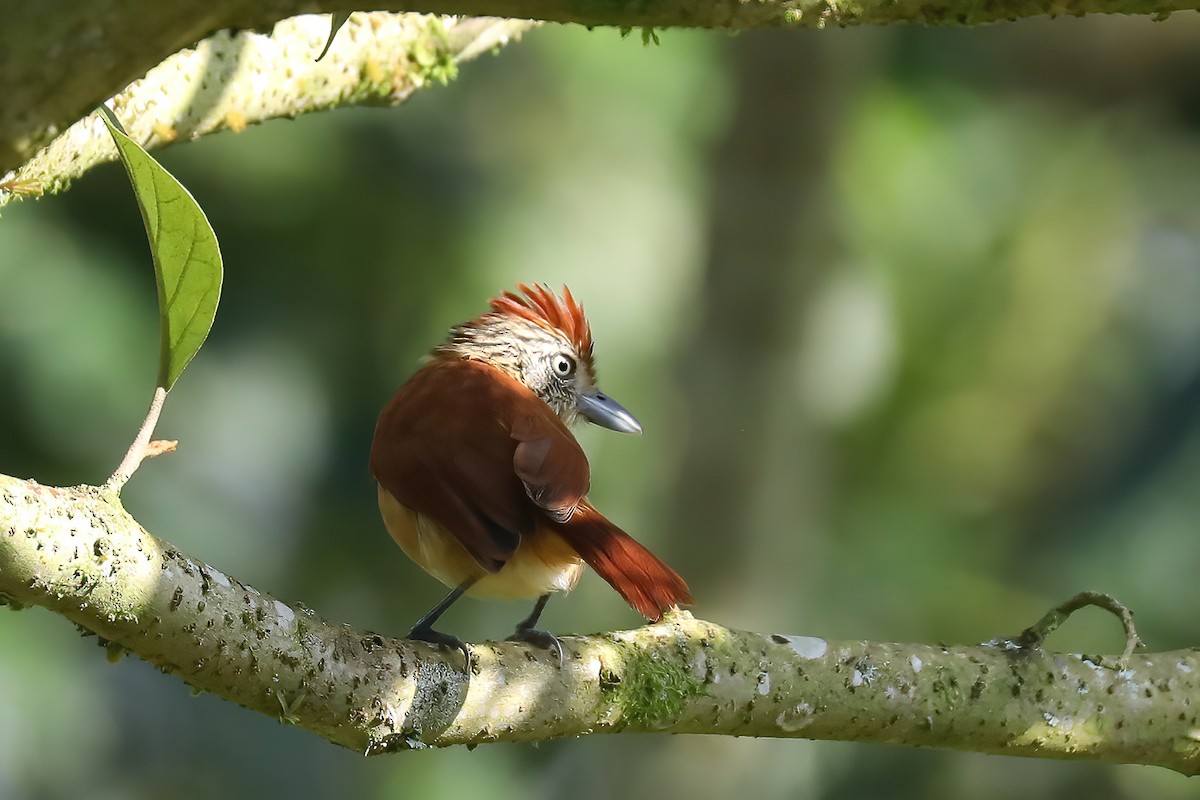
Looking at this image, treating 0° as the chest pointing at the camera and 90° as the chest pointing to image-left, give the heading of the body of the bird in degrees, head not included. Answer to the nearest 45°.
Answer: approximately 135°

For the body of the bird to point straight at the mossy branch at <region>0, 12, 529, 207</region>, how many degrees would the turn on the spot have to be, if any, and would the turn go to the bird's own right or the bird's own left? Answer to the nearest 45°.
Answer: approximately 45° to the bird's own left
